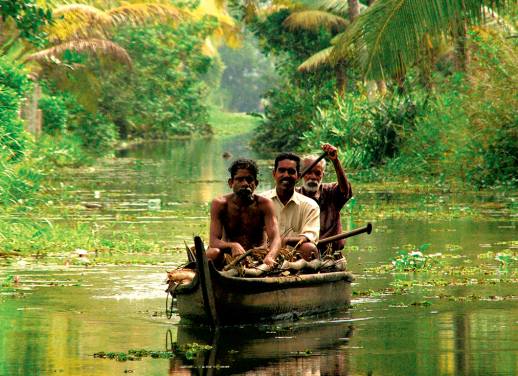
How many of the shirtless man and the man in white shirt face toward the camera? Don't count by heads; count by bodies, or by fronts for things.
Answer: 2

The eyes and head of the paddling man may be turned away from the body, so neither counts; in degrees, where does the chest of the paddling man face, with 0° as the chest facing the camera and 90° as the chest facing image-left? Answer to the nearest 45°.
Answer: approximately 45°

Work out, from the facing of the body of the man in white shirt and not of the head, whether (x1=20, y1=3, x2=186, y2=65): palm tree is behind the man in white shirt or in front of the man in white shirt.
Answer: behind
